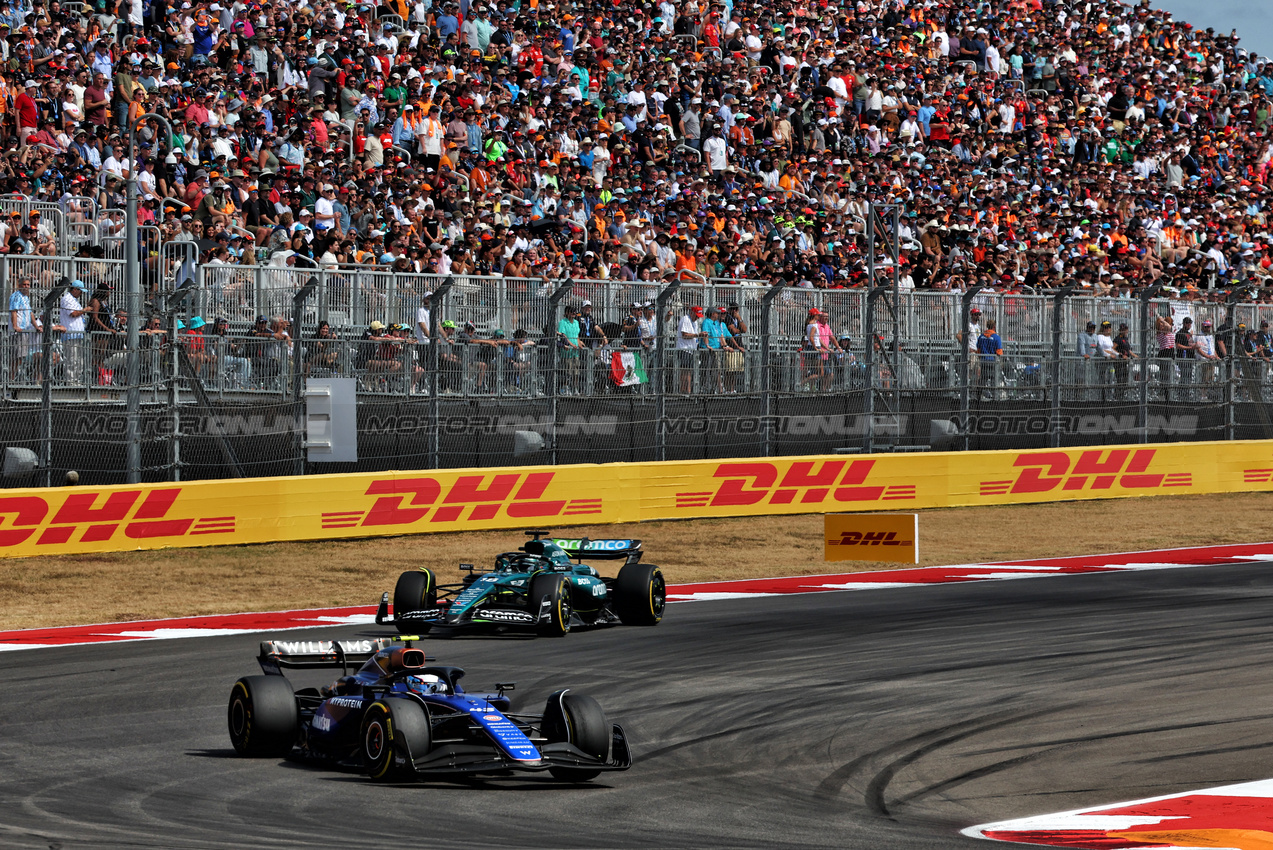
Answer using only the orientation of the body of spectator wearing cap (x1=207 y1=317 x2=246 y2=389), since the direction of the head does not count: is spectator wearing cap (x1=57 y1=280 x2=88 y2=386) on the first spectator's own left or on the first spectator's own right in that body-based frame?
on the first spectator's own right

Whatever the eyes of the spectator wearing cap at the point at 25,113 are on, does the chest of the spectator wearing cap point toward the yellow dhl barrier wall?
yes

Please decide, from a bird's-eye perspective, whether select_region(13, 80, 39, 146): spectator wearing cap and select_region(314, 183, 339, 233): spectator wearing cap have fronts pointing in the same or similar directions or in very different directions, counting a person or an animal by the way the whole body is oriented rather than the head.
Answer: same or similar directions

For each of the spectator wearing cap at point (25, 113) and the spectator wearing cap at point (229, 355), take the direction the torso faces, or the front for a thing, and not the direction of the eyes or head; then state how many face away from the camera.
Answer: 0

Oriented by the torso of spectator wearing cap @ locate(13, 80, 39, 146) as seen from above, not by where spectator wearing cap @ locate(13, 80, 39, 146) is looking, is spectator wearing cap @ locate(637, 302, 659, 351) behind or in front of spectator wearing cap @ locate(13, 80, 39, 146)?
in front

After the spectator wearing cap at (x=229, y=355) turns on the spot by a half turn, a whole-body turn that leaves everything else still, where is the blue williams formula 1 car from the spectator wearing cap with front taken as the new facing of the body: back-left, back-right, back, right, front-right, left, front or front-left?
back-left

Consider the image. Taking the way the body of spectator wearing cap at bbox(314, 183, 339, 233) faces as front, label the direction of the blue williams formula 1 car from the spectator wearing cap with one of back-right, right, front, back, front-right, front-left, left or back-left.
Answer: front-right

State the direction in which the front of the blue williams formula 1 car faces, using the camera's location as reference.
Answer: facing the viewer and to the right of the viewer

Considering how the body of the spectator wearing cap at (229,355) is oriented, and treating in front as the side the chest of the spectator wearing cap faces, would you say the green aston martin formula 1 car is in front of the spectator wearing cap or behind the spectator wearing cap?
in front

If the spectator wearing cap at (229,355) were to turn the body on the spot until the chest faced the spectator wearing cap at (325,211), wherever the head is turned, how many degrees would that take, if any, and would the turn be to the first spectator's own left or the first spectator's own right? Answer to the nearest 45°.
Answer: approximately 135° to the first spectator's own left

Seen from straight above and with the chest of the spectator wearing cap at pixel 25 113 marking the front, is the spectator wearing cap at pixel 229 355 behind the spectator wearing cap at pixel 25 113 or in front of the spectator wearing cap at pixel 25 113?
in front

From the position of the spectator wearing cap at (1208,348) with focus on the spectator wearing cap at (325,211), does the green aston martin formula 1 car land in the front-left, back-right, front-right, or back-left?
front-left

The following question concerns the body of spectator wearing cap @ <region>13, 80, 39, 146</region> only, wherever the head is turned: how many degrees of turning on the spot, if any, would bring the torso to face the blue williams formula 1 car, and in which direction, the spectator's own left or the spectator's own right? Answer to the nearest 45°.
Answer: approximately 45° to the spectator's own right

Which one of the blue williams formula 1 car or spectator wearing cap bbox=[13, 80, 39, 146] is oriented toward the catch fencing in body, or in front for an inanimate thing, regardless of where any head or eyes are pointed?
the spectator wearing cap
